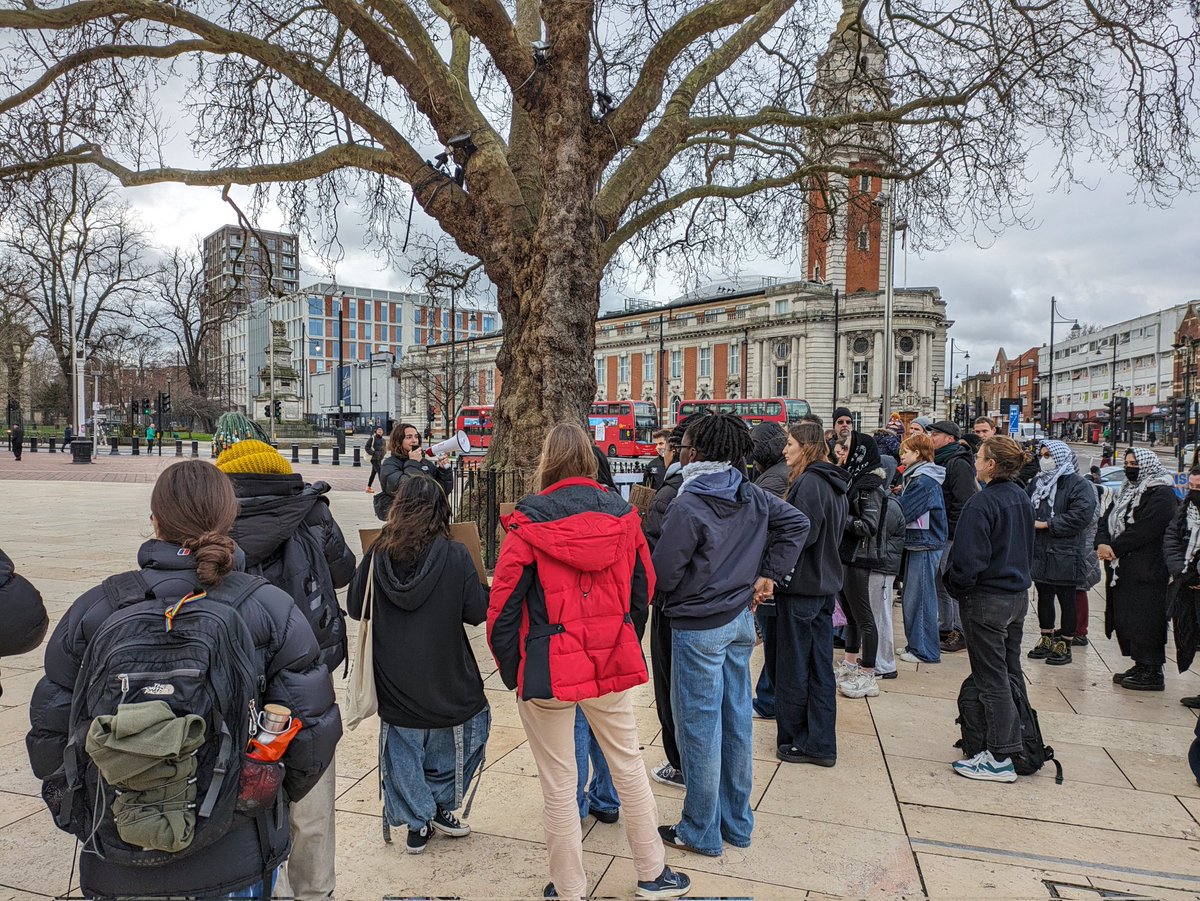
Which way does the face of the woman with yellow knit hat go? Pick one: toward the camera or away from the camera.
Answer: away from the camera

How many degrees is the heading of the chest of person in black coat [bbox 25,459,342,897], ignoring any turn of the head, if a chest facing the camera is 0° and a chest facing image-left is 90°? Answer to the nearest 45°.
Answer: approximately 180°

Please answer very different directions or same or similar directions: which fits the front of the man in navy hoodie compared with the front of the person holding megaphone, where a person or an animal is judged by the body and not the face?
very different directions

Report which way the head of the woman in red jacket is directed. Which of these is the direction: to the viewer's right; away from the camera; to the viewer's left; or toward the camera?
away from the camera

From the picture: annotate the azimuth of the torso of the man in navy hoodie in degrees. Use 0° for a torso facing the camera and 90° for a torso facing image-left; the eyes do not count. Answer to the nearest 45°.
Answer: approximately 135°

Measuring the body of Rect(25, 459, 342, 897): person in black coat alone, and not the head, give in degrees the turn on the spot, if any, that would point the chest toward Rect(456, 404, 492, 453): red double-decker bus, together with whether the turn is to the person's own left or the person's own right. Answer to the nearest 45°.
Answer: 0° — they already face it

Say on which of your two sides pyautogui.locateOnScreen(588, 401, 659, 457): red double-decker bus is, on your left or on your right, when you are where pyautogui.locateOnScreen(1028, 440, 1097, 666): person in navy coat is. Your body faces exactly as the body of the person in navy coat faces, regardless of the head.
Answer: on your right

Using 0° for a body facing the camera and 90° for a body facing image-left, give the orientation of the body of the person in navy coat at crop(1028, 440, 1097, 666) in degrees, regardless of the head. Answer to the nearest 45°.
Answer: approximately 45°

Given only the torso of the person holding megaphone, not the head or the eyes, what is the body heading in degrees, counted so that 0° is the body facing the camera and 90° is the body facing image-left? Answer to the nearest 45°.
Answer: approximately 315°

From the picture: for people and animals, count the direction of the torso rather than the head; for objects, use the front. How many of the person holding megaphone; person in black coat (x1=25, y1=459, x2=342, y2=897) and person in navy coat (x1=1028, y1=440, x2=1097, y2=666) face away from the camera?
1

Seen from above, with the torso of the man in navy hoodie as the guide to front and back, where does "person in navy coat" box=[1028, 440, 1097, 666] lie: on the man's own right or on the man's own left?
on the man's own right
